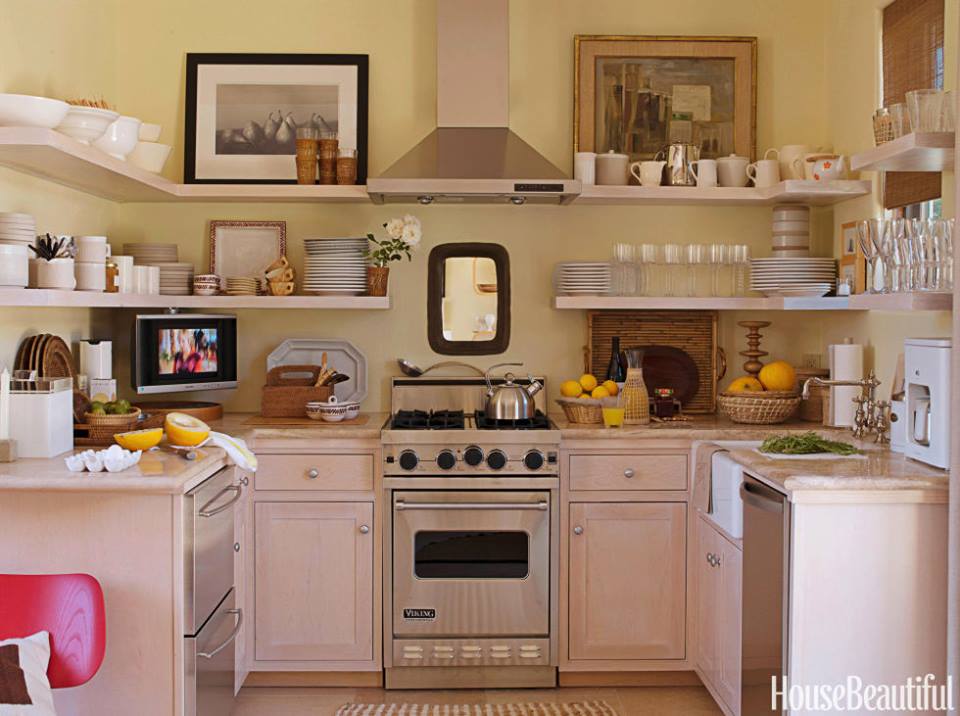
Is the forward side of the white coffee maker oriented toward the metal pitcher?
no

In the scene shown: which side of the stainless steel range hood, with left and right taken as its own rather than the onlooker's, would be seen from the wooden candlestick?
left

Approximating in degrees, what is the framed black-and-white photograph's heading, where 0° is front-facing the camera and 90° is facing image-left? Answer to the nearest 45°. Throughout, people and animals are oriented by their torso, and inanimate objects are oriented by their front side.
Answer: approximately 0°

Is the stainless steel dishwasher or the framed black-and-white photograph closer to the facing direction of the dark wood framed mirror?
the stainless steel dishwasher

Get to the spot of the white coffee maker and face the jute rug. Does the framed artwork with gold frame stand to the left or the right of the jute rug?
right

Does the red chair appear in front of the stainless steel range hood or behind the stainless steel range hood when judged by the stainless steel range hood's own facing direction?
in front

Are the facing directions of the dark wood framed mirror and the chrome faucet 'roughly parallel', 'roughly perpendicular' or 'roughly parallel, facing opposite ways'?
roughly perpendicular

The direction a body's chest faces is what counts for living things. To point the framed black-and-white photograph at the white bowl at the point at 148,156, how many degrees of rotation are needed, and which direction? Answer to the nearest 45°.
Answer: approximately 45° to its right

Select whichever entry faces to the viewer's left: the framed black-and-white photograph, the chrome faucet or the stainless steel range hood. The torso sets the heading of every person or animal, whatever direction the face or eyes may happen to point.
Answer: the chrome faucet

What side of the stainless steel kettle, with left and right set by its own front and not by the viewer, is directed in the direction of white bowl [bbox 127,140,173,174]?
back

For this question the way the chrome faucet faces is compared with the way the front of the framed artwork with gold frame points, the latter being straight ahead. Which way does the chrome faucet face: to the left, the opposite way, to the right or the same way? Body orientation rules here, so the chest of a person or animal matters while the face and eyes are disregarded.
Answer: to the right

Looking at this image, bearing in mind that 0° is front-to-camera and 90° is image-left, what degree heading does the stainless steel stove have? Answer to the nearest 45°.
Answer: approximately 0°

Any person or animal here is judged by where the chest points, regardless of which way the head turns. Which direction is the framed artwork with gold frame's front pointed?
toward the camera

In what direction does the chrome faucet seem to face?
to the viewer's left

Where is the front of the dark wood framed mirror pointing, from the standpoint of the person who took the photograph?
facing the viewer

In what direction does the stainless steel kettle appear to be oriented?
to the viewer's right

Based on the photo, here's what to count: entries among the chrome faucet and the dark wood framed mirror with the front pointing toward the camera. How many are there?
1

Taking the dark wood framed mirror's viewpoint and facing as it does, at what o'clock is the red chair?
The red chair is roughly at 1 o'clock from the dark wood framed mirror.

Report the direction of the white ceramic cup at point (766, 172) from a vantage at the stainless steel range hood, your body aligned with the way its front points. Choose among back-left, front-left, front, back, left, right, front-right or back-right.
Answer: left
